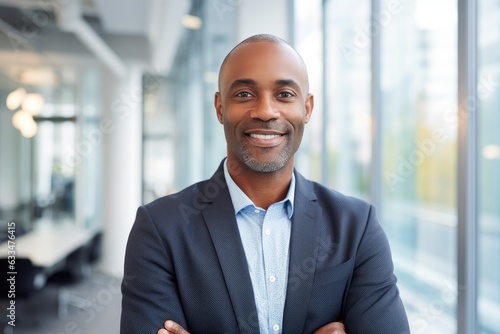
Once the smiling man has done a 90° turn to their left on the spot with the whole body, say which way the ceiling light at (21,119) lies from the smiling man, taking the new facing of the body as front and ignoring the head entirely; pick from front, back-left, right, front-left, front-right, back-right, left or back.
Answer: back-left

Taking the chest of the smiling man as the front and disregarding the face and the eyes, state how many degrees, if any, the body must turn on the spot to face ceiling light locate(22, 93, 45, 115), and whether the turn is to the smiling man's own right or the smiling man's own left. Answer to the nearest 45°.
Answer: approximately 135° to the smiling man's own right

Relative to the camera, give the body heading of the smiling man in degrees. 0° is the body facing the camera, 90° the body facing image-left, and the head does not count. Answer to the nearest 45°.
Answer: approximately 0°

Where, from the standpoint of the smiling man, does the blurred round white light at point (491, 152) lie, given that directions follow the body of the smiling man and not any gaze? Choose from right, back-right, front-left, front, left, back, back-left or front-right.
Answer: back-left

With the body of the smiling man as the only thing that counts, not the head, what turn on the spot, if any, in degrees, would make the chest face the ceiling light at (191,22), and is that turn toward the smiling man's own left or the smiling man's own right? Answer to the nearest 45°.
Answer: approximately 180°

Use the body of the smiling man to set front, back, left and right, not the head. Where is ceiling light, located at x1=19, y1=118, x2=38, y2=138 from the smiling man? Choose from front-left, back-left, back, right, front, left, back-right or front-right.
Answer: back-right

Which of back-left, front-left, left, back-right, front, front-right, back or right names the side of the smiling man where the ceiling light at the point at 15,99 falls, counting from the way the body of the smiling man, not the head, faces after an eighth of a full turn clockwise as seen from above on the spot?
right
